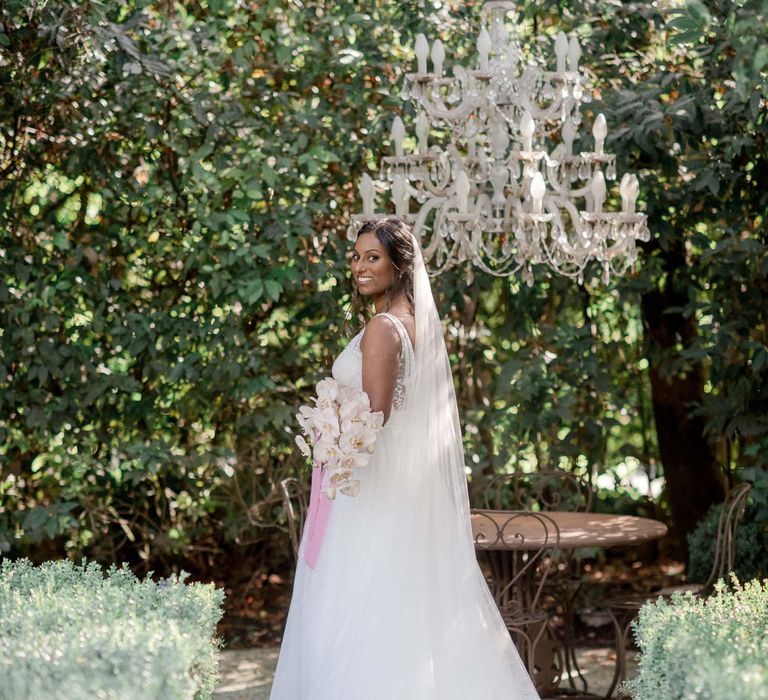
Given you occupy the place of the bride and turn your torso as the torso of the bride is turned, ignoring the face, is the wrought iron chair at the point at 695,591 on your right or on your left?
on your right

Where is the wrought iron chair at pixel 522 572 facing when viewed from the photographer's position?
facing away from the viewer

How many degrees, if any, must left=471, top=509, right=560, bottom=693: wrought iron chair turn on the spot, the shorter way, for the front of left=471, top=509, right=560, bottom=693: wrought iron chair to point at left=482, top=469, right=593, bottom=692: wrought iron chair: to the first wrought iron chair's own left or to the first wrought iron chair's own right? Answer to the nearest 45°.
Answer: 0° — it already faces it

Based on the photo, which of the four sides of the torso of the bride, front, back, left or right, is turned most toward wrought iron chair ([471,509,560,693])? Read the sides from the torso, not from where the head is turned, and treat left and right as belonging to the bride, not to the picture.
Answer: right

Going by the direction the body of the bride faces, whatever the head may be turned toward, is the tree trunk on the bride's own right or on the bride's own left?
on the bride's own right

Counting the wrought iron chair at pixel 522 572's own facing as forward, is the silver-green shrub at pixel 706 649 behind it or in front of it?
behind

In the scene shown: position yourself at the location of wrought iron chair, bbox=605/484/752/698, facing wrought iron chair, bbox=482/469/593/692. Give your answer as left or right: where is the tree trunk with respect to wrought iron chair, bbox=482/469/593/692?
right

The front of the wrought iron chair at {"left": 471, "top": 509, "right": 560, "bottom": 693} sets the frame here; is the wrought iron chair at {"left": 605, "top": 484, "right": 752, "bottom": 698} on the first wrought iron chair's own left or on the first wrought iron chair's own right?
on the first wrought iron chair's own right
